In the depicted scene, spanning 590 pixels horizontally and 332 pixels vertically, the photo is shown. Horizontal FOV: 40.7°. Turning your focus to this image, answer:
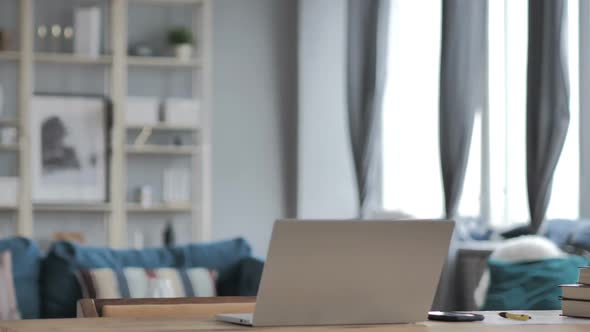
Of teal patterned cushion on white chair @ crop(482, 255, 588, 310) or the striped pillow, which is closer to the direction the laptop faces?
the striped pillow

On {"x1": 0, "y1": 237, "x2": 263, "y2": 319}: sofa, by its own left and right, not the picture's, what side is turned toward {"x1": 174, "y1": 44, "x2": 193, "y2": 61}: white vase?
back

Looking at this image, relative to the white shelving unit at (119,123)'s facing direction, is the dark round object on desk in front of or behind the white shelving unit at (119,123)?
in front

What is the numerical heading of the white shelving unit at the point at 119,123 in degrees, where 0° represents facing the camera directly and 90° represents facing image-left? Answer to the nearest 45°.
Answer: approximately 0°

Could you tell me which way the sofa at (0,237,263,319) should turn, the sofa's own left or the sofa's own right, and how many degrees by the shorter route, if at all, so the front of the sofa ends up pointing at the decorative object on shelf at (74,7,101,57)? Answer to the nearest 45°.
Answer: approximately 180°

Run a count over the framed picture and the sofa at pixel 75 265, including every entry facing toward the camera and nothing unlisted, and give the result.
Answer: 2

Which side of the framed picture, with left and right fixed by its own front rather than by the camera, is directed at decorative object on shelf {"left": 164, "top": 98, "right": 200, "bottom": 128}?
left

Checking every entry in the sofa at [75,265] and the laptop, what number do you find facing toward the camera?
1

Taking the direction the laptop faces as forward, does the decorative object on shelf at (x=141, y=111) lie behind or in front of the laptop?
in front

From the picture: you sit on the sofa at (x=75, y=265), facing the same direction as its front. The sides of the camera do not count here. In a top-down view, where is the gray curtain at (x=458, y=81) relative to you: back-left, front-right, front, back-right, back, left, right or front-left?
left

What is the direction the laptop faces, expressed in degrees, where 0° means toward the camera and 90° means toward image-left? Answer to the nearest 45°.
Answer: approximately 135°
